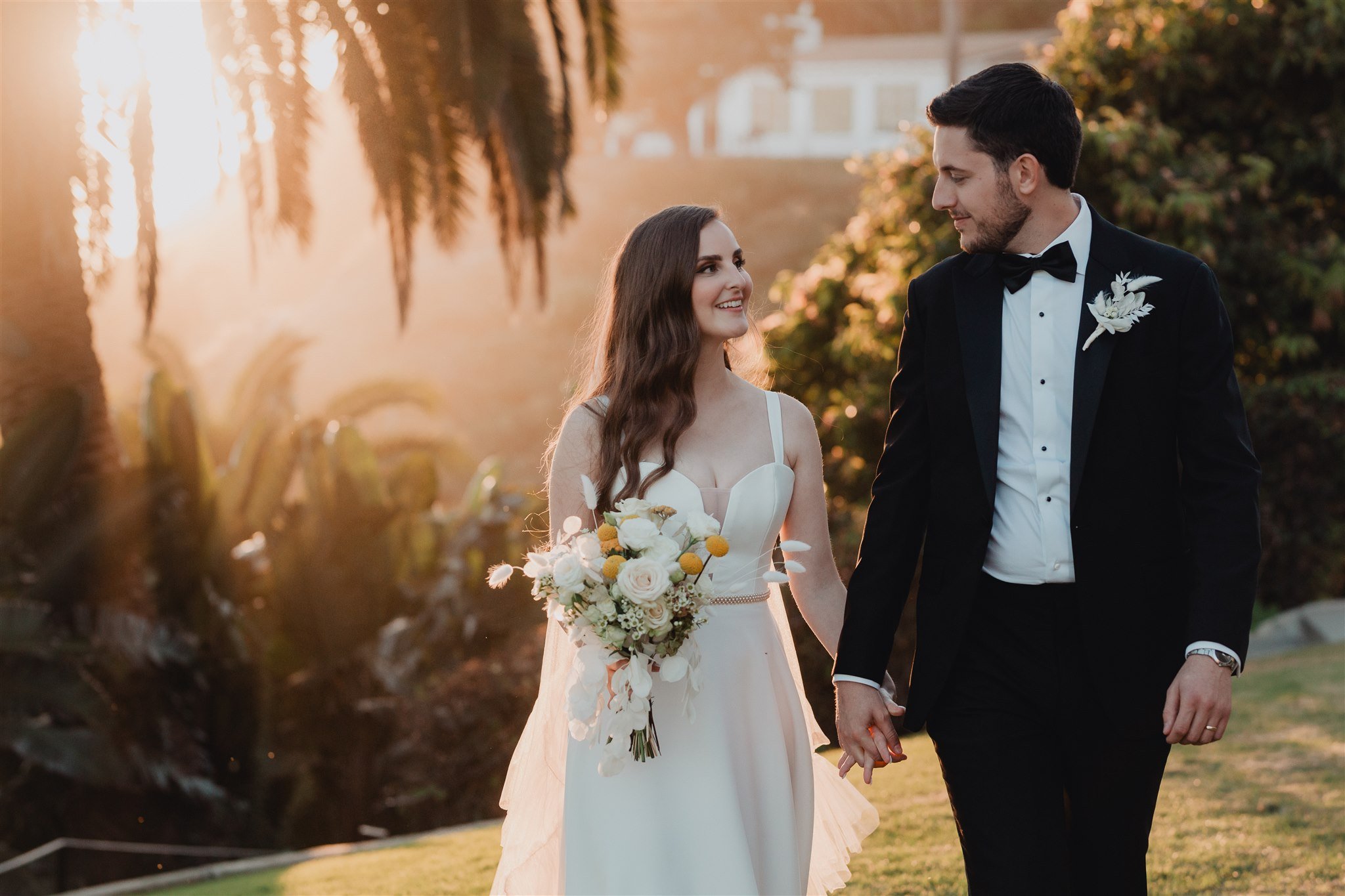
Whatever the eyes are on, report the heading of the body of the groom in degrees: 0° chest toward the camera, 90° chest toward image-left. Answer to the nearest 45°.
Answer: approximately 0°

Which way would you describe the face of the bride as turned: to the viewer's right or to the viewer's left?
to the viewer's right

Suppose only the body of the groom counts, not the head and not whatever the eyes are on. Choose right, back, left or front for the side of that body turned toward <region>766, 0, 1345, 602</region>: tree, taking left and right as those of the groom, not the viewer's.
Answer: back

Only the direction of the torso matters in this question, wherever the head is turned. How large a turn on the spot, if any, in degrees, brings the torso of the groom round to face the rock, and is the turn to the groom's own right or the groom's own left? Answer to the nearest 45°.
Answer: approximately 180°

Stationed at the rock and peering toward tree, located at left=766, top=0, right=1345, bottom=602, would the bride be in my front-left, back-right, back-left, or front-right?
back-left

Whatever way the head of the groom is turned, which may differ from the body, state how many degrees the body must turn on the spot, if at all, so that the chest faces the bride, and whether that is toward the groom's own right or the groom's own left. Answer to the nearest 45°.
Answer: approximately 90° to the groom's own right
